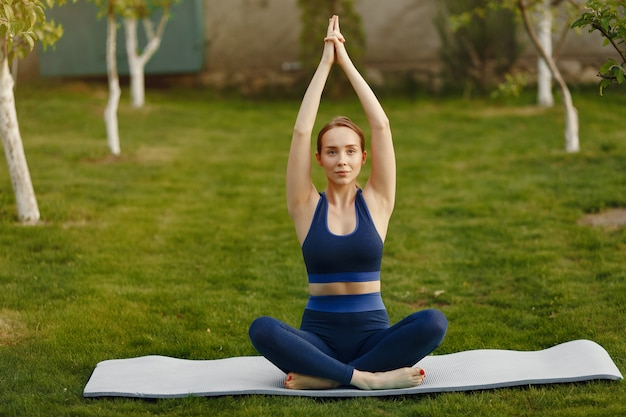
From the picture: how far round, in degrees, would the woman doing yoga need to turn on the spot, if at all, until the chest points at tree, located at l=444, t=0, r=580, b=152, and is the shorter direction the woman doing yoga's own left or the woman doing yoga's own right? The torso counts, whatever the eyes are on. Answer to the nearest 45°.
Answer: approximately 180°

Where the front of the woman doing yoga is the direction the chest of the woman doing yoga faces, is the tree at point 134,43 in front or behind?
behind

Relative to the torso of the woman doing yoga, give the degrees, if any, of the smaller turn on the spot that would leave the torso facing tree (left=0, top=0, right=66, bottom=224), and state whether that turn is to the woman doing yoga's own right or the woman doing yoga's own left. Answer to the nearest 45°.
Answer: approximately 135° to the woman doing yoga's own right

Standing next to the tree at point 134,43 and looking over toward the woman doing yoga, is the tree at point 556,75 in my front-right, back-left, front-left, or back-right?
front-left

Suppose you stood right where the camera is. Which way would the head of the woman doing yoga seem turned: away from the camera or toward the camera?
toward the camera

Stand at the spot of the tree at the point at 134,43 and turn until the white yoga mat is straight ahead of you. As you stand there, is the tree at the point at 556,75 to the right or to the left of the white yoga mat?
left

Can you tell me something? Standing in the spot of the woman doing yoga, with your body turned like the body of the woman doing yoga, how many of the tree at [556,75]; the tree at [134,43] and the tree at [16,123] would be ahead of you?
0

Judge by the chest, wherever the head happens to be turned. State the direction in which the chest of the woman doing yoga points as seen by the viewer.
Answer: toward the camera

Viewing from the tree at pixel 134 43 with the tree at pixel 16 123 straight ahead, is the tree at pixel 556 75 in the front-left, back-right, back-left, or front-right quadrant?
front-left
